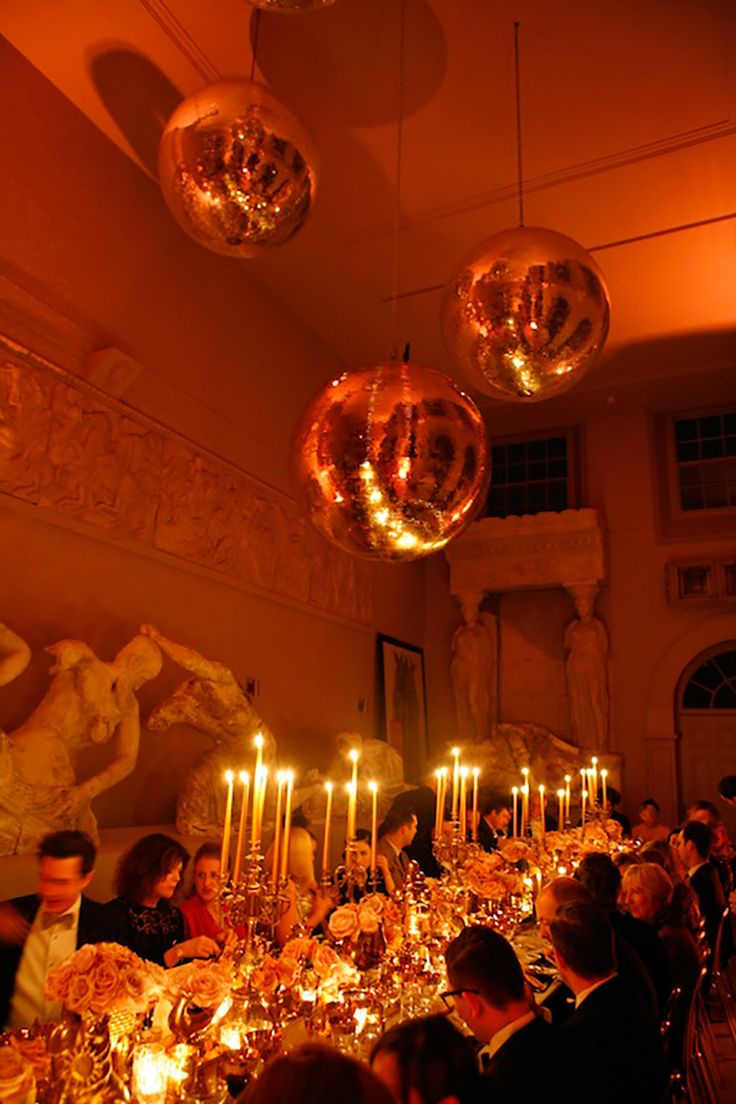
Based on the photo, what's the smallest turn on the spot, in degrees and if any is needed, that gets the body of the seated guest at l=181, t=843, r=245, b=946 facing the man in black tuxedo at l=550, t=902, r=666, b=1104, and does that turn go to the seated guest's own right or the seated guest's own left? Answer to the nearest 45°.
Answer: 0° — they already face them

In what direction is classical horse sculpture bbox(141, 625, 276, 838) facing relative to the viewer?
to the viewer's left

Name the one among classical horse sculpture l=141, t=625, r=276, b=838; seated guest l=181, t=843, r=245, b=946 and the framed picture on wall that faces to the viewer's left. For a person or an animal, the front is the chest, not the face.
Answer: the classical horse sculpture

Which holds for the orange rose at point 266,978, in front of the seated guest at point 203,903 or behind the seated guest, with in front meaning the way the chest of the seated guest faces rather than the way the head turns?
in front

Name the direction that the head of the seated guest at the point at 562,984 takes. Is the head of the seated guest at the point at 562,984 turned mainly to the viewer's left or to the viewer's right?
to the viewer's left

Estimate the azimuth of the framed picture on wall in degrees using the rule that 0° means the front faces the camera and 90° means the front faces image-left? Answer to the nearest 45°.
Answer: approximately 315°

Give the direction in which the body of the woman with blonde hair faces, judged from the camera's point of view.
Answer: to the viewer's left

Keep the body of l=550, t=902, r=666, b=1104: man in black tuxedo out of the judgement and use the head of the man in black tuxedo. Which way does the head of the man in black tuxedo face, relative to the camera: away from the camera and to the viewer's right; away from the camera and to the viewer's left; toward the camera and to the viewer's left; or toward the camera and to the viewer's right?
away from the camera and to the viewer's left

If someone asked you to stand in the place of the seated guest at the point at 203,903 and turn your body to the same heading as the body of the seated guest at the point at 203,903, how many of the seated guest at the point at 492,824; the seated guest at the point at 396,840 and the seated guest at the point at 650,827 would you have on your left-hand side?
3

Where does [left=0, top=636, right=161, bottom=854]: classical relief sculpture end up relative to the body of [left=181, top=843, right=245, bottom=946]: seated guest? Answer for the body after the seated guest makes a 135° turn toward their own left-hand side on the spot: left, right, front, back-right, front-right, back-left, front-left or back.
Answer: front-left

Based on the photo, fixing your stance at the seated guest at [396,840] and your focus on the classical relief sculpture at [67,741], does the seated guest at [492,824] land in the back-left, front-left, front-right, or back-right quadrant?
back-right

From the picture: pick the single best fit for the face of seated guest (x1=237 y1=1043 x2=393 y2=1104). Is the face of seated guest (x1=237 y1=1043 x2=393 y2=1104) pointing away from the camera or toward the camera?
away from the camera

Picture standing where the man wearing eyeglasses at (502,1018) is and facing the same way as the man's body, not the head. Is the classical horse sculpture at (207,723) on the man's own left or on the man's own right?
on the man's own right

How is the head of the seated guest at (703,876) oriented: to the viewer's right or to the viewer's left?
to the viewer's left

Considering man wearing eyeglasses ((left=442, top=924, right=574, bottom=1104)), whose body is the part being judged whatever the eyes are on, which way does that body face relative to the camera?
to the viewer's left

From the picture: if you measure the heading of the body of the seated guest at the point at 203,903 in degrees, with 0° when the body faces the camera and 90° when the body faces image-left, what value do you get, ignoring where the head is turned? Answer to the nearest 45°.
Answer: approximately 315°
